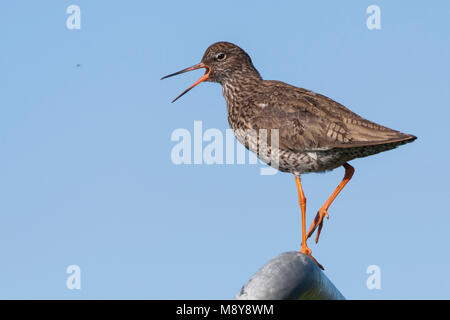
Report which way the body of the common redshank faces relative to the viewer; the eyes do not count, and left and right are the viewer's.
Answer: facing to the left of the viewer
